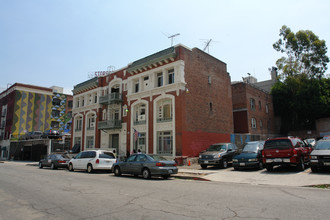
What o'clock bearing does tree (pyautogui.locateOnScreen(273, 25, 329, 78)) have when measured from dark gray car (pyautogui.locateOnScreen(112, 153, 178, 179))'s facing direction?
The tree is roughly at 3 o'clock from the dark gray car.

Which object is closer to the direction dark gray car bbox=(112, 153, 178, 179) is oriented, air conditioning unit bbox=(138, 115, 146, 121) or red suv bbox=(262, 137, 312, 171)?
the air conditioning unit

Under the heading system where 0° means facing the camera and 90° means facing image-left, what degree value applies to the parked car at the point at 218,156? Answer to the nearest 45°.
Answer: approximately 45°

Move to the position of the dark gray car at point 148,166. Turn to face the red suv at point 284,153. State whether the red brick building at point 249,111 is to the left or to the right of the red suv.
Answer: left

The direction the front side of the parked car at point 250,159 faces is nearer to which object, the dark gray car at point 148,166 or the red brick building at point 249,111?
the dark gray car

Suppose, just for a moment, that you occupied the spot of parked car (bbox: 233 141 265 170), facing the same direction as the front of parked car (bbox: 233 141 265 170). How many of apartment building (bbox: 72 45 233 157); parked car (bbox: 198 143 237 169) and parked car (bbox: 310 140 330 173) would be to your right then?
2

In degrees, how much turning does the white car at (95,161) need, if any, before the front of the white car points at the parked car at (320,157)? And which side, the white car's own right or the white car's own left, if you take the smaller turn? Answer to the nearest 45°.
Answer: approximately 180°

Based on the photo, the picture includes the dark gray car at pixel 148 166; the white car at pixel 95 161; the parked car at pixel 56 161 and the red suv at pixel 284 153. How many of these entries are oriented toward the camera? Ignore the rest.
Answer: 0
